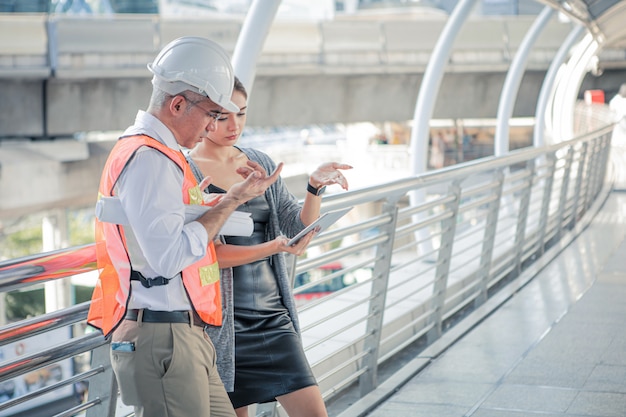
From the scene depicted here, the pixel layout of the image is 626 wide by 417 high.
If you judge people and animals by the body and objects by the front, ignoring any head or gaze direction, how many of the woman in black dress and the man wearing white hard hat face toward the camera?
1

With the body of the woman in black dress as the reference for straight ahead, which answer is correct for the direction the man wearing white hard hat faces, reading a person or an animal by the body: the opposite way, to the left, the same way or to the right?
to the left

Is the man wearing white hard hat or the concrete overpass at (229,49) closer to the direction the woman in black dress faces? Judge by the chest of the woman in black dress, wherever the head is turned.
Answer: the man wearing white hard hat

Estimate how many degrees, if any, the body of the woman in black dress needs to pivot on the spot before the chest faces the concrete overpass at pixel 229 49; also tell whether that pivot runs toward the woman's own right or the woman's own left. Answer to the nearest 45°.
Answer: approximately 180°

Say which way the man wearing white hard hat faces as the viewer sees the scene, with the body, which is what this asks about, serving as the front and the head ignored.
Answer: to the viewer's right

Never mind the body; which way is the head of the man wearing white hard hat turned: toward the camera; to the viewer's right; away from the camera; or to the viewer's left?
to the viewer's right

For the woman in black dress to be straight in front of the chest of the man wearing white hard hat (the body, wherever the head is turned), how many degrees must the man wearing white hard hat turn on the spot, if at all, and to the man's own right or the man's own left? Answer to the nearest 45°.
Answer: approximately 45° to the man's own left
